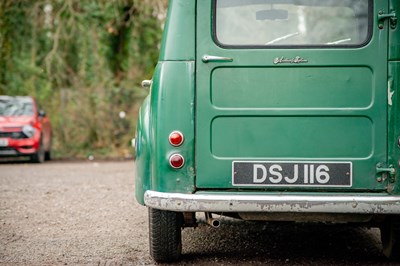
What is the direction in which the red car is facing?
toward the camera

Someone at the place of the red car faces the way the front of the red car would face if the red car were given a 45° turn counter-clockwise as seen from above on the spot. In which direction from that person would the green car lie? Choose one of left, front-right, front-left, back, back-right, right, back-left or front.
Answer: front-right

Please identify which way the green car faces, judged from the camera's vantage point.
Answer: facing away from the viewer
